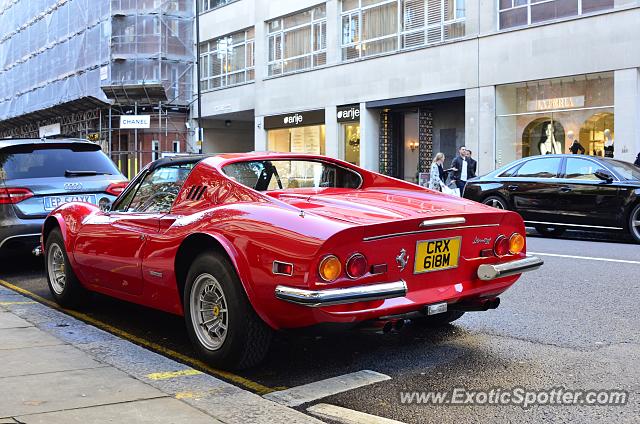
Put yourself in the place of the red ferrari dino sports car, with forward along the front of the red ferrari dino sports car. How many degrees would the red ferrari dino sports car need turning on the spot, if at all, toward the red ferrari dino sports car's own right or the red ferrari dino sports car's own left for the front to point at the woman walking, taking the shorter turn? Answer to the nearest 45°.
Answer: approximately 45° to the red ferrari dino sports car's own right

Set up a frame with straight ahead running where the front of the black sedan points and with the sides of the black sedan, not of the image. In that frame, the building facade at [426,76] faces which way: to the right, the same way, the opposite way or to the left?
to the right

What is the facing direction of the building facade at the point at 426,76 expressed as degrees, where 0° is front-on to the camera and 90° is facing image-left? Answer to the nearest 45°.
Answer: approximately 45°

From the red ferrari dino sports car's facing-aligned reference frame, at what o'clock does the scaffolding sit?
The scaffolding is roughly at 1 o'clock from the red ferrari dino sports car.

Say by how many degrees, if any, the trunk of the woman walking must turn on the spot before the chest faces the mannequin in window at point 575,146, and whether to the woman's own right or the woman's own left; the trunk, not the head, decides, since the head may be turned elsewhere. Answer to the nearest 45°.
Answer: approximately 45° to the woman's own left

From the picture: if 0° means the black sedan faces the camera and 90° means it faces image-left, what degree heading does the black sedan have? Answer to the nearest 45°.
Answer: approximately 315°

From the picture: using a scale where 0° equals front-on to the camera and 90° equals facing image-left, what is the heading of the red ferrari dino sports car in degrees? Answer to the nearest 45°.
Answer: approximately 135°

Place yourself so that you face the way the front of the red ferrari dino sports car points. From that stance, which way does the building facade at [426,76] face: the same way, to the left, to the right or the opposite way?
to the left
